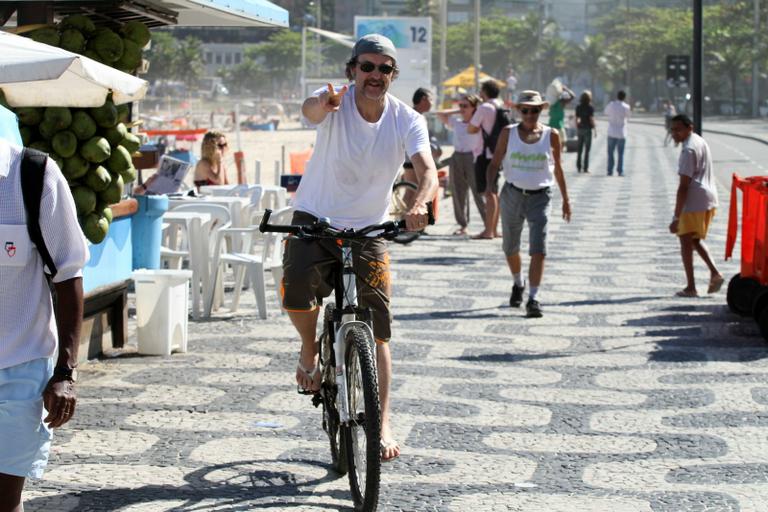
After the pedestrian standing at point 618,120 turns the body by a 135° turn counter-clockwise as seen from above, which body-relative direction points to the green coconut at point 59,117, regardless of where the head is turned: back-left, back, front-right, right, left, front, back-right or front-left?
front-left

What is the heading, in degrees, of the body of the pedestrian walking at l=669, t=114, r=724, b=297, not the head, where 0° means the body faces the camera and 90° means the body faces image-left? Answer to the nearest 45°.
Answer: approximately 90°

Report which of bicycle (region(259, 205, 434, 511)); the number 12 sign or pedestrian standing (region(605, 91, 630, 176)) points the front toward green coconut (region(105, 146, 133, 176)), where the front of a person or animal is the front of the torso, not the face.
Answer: the number 12 sign

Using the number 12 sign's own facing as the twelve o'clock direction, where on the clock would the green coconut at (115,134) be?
The green coconut is roughly at 12 o'clock from the number 12 sign.

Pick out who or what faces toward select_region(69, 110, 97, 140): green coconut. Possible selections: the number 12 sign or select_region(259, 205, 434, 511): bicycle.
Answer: the number 12 sign

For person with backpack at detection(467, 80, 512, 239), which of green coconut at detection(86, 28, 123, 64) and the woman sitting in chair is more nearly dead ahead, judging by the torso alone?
the woman sitting in chair

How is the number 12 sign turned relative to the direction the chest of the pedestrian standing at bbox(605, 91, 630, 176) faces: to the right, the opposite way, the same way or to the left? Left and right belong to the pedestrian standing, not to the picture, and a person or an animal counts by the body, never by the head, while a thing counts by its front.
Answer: the opposite way

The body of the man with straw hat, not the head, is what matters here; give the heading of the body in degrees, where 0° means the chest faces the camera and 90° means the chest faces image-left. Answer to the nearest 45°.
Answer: approximately 0°

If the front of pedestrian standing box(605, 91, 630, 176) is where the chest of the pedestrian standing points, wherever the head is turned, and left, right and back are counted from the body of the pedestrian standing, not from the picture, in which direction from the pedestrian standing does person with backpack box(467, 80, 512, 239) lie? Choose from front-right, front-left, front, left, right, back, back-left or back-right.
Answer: back

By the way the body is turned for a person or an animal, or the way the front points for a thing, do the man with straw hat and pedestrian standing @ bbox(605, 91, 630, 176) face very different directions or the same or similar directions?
very different directions

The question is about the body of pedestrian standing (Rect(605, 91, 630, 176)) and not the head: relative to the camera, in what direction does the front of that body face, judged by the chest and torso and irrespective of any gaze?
away from the camera

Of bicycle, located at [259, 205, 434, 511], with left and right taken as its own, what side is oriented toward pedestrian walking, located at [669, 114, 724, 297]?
back
